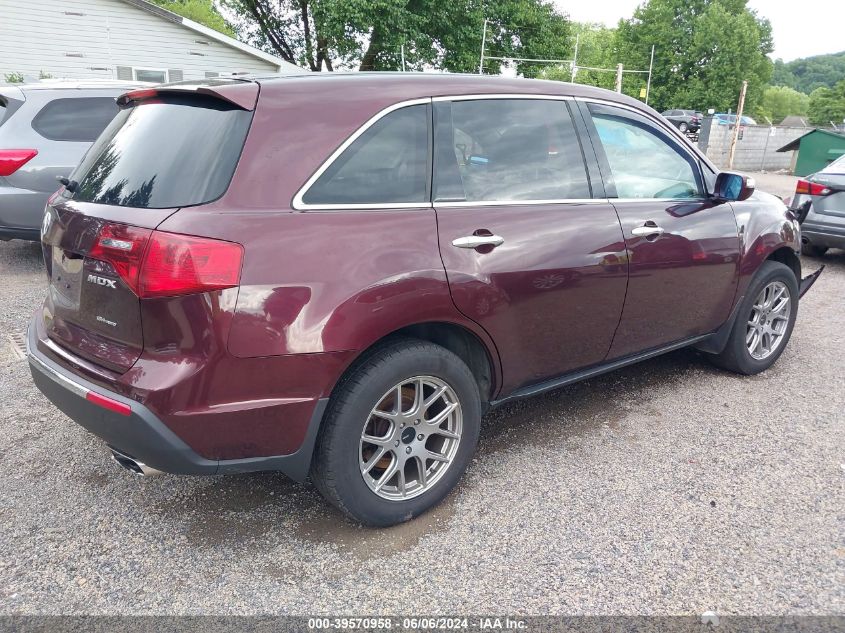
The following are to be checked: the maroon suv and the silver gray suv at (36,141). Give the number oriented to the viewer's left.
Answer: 0

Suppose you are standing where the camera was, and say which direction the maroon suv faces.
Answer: facing away from the viewer and to the right of the viewer

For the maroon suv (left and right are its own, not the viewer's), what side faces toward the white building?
left

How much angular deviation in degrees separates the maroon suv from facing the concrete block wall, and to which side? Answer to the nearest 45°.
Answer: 0° — it already faces it

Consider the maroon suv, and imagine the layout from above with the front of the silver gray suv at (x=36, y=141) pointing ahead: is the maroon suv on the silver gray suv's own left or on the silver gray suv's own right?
on the silver gray suv's own right

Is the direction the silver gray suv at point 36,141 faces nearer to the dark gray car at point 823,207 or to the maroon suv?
the dark gray car

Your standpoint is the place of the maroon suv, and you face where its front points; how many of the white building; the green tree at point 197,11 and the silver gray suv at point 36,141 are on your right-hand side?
0

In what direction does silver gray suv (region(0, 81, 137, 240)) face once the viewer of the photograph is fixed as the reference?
facing away from the viewer and to the right of the viewer

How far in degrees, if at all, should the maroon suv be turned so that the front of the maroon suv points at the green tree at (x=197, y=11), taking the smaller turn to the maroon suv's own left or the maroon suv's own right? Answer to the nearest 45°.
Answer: approximately 45° to the maroon suv's own left

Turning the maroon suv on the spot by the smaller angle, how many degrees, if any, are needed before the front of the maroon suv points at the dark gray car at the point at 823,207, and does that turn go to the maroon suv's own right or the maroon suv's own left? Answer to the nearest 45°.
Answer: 0° — it already faces it

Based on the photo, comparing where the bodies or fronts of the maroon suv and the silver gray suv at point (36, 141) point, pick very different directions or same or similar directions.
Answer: same or similar directions
